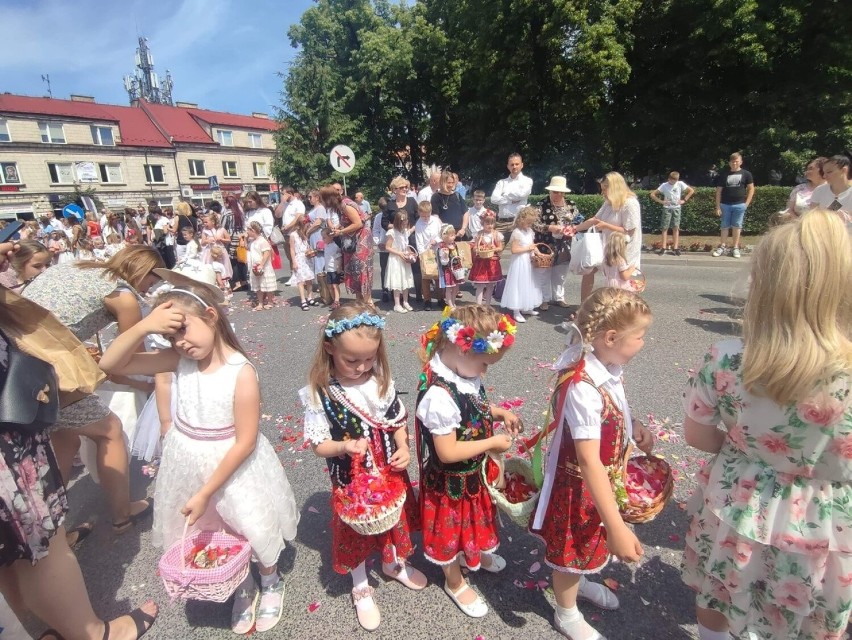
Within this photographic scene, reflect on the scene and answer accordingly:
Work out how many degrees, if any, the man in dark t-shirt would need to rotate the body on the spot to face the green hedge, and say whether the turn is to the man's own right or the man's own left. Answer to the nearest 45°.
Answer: approximately 180°

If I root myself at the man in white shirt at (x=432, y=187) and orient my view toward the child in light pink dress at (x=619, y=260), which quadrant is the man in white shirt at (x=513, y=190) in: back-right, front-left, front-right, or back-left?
front-left

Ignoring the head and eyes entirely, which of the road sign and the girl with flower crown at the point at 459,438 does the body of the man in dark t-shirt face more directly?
the girl with flower crown

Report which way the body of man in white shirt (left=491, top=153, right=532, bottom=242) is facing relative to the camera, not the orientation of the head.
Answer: toward the camera

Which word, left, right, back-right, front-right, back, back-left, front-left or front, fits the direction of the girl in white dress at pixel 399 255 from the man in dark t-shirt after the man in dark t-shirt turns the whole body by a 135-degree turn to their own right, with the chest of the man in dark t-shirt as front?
left

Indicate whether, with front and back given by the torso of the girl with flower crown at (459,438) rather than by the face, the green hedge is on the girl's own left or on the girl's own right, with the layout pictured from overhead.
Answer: on the girl's own left

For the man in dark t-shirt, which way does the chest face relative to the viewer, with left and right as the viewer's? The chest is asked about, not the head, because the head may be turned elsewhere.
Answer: facing the viewer

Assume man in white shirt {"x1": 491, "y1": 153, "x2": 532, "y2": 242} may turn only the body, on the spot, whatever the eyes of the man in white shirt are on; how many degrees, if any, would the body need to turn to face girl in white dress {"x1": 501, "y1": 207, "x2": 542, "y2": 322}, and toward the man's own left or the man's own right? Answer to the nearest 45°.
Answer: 0° — they already face them

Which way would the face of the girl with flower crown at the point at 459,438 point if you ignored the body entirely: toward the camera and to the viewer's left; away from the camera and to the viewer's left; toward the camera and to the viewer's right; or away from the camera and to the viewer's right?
toward the camera and to the viewer's right

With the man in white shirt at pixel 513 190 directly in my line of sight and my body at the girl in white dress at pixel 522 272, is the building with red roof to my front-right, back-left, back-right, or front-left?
front-left

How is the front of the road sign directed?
toward the camera

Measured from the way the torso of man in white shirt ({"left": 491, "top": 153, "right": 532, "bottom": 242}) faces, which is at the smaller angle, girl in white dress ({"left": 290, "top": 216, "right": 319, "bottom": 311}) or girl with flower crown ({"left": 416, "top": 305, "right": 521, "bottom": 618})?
the girl with flower crown

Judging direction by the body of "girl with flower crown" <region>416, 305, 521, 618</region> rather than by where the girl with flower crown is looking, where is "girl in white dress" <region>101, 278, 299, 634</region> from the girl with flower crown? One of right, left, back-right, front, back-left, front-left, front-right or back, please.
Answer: back-right

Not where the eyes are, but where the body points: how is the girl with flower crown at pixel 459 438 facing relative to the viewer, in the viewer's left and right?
facing the viewer and to the right of the viewer
